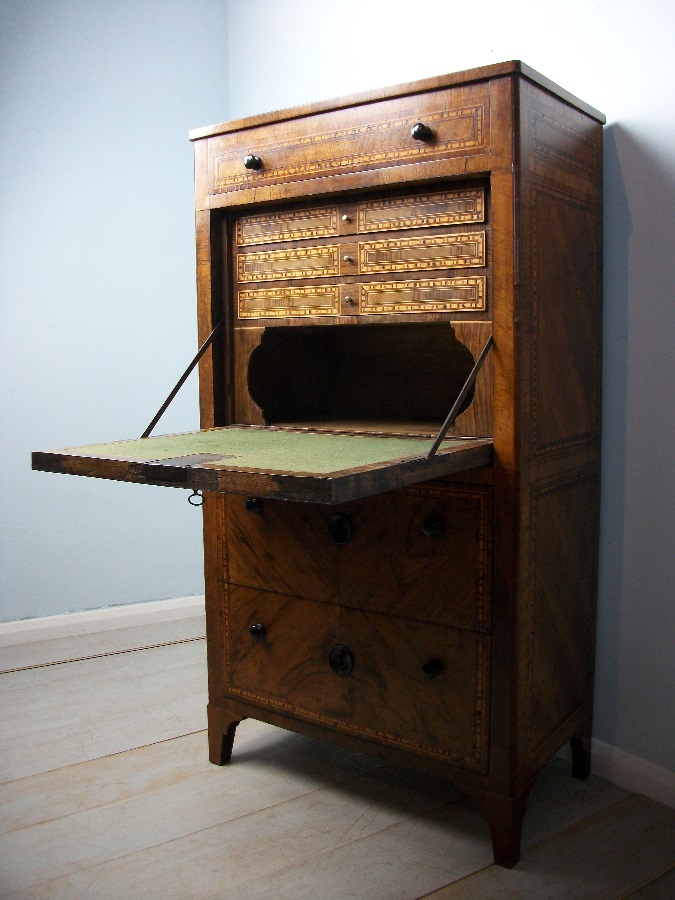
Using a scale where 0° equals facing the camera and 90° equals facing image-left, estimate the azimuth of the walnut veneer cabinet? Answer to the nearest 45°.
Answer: approximately 45°
